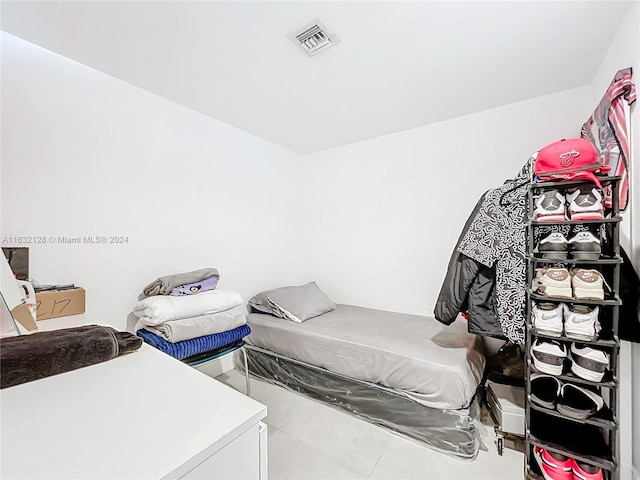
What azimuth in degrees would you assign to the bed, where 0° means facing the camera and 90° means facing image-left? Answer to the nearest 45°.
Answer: approximately 315°

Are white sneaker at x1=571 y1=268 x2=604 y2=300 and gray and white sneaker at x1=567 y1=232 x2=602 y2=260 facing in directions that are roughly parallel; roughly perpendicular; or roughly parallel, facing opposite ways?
roughly parallel

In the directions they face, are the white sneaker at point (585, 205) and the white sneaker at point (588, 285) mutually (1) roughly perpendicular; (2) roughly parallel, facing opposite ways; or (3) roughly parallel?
roughly parallel

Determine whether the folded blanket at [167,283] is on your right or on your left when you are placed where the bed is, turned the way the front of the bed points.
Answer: on your right
